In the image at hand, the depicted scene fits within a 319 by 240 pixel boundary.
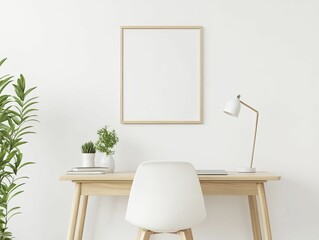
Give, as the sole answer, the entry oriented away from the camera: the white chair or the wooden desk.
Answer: the white chair

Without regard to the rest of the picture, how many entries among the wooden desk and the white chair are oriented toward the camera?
1

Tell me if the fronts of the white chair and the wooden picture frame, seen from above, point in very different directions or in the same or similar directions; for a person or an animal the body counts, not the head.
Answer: very different directions

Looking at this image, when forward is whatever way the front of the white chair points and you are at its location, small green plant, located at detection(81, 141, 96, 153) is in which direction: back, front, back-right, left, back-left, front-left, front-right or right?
front-left

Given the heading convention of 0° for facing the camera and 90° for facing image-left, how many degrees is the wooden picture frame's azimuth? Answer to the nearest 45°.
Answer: approximately 0°

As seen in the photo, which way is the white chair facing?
away from the camera

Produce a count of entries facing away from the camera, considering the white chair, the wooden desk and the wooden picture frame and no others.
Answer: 1

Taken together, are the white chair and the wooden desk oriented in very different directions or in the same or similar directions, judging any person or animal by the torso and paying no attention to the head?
very different directions

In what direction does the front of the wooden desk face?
toward the camera

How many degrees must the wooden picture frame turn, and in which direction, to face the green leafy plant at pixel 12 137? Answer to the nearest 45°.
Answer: approximately 90° to its right
